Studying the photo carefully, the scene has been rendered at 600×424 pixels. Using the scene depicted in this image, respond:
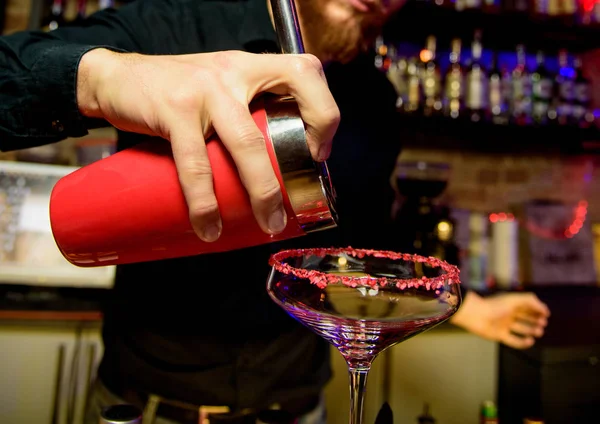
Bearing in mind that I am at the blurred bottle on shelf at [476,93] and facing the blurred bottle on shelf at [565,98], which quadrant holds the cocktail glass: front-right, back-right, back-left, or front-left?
back-right

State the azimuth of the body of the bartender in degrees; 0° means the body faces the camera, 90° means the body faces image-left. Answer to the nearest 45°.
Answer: approximately 315°

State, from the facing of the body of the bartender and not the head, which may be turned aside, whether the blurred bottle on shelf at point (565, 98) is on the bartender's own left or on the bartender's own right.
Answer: on the bartender's own left
